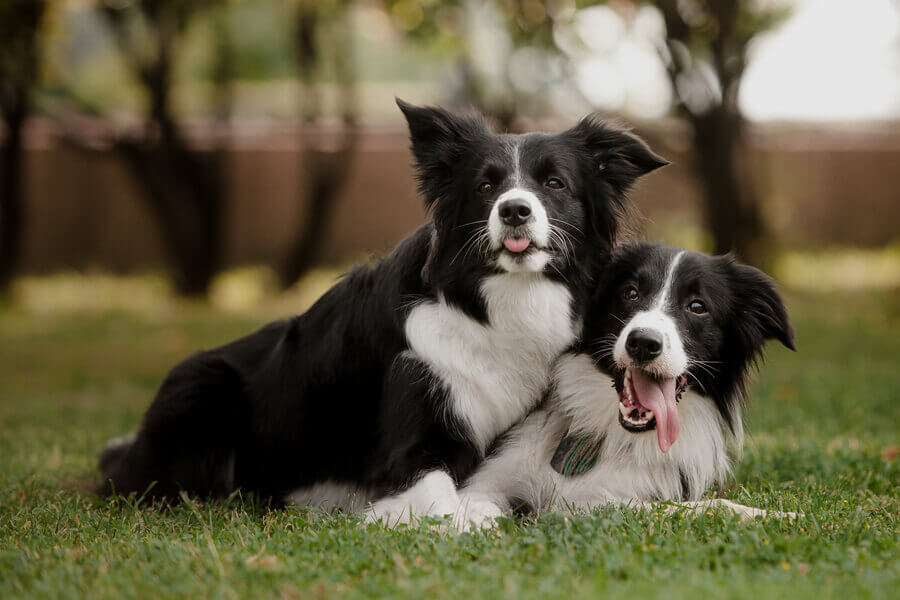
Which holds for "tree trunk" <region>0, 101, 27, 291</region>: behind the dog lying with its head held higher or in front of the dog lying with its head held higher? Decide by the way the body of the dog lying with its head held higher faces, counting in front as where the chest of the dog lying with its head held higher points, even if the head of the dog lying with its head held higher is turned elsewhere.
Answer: behind

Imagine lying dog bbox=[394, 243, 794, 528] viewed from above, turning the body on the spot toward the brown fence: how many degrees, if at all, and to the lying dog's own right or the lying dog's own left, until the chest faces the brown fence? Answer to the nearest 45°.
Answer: approximately 180°

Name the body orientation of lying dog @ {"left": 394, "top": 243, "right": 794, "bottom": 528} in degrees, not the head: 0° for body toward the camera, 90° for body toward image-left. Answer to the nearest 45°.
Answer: approximately 0°

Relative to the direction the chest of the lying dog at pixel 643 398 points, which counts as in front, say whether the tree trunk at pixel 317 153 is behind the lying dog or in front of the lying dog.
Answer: behind

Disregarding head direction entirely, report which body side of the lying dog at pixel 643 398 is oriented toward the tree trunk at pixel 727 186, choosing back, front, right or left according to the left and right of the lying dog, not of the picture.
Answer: back

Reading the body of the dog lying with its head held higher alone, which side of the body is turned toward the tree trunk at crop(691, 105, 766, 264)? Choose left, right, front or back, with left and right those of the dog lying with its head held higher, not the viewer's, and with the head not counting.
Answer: left

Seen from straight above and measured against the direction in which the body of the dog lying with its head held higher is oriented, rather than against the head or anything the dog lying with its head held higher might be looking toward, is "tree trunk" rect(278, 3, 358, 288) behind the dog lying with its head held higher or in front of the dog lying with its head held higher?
behind

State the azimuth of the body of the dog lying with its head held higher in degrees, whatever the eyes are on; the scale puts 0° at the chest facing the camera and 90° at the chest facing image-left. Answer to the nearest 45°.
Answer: approximately 315°
